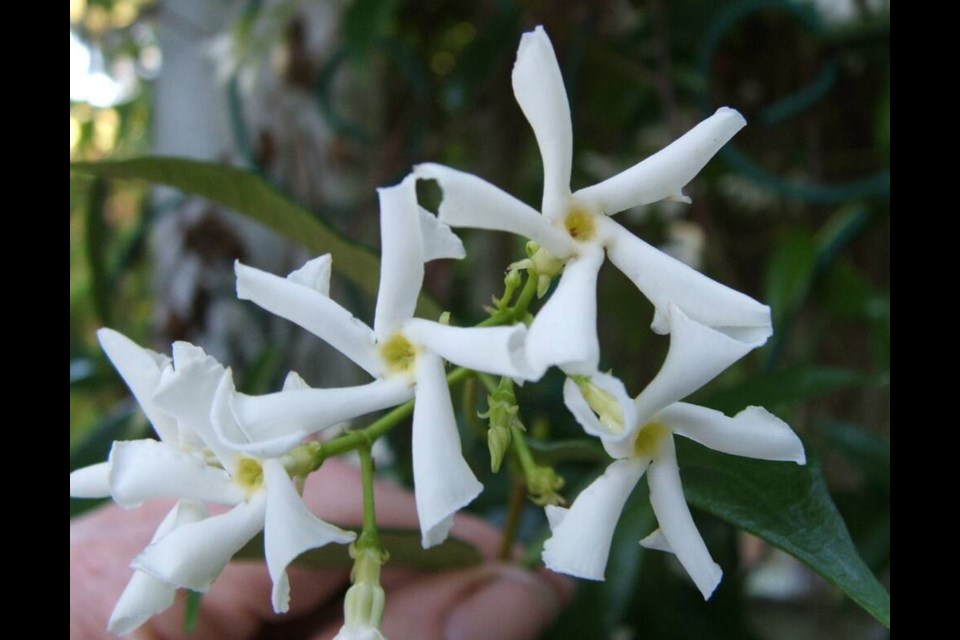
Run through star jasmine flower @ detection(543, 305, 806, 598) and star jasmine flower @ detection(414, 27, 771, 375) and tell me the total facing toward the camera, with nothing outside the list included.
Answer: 2

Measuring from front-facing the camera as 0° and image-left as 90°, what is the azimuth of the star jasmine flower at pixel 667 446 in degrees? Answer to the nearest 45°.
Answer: approximately 0°

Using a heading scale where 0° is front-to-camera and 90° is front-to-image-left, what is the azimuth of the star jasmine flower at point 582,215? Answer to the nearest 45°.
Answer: approximately 0°
